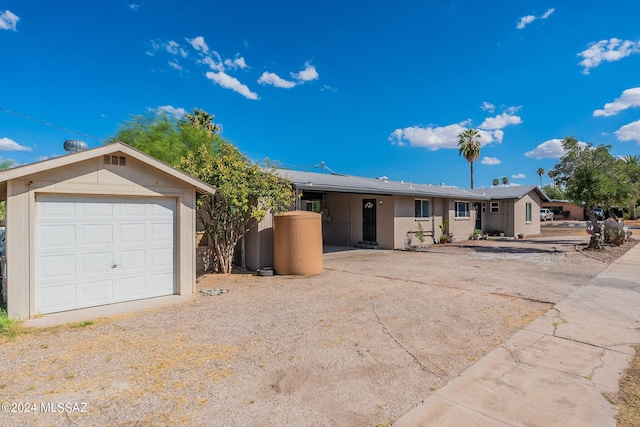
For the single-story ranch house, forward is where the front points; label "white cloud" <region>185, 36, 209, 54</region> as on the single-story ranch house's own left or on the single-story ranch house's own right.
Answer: on the single-story ranch house's own right

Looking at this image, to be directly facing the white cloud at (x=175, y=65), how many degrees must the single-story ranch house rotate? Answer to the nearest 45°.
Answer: approximately 135° to its right

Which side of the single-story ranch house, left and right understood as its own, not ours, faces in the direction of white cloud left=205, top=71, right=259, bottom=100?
back

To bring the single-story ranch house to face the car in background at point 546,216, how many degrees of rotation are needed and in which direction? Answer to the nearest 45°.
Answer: approximately 90° to its left

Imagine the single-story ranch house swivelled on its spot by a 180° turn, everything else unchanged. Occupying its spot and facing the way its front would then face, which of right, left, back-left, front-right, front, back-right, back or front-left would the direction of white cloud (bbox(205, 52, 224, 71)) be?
front-left
